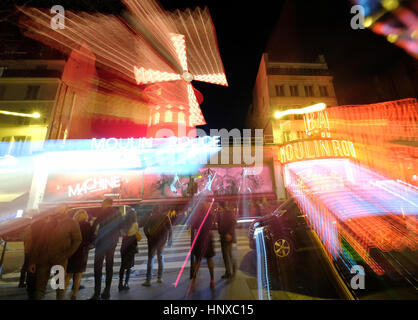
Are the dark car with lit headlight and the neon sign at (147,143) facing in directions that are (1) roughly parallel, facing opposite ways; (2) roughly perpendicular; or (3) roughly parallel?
roughly perpendicular

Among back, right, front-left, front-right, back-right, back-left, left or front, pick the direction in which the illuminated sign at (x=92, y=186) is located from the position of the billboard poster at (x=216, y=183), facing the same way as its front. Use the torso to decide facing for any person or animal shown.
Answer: right

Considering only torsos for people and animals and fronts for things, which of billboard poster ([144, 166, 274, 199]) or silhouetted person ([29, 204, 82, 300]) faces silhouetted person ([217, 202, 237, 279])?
the billboard poster

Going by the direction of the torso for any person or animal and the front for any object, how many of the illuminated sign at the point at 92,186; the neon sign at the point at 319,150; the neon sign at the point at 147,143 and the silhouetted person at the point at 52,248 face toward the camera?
3

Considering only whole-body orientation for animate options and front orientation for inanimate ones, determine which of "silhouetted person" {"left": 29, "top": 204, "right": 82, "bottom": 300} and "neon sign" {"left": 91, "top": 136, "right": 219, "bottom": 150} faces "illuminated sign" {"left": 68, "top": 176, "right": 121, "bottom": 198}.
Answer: the silhouetted person

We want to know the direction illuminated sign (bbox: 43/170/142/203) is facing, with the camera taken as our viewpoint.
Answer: facing the viewer

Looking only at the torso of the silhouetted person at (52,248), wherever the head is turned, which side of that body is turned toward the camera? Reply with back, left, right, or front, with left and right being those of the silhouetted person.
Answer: back

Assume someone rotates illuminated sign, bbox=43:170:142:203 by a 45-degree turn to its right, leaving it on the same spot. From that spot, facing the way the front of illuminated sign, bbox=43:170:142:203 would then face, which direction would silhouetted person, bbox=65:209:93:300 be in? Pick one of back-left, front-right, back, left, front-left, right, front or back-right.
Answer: front-left

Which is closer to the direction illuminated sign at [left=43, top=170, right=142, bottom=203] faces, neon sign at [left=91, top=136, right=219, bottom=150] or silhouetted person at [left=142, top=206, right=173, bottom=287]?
the silhouetted person

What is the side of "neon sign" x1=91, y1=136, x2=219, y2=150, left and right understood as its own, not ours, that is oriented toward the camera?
front

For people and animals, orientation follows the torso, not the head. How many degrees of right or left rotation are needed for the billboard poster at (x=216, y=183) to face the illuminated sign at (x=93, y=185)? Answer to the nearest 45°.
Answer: approximately 90° to its right

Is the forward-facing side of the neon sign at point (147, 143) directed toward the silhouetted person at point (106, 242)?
yes

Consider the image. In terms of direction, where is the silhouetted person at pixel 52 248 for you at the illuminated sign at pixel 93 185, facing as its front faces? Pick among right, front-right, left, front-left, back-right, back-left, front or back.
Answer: front

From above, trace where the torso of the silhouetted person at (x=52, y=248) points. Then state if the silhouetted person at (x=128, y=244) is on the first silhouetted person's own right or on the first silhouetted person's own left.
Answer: on the first silhouetted person's own right

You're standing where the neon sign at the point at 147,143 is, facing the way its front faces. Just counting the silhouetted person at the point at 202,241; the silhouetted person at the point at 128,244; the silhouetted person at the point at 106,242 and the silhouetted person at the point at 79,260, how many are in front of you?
4

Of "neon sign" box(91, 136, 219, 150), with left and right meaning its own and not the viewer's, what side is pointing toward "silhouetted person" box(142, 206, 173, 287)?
front

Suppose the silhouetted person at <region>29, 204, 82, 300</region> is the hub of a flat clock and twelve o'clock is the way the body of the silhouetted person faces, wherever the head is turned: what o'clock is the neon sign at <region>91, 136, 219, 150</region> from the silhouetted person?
The neon sign is roughly at 1 o'clock from the silhouetted person.
